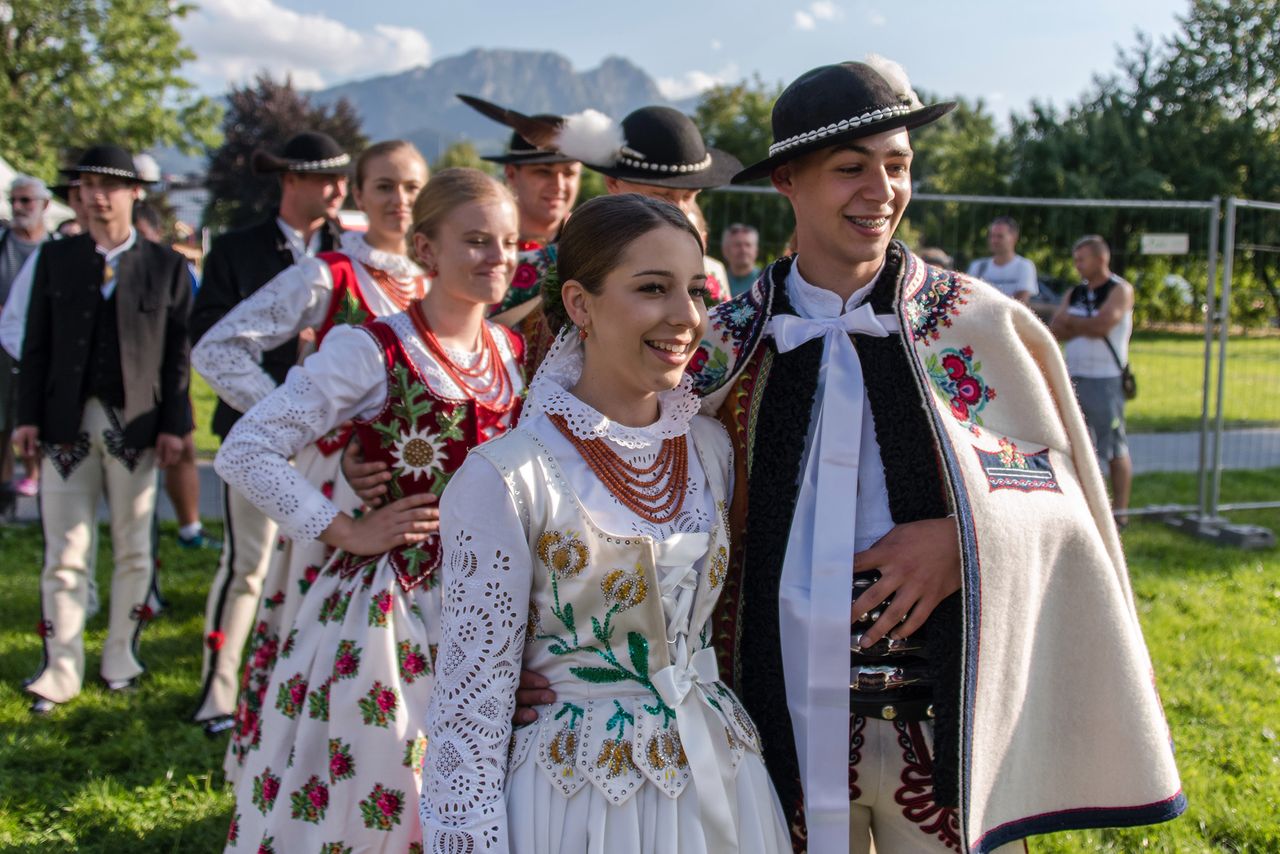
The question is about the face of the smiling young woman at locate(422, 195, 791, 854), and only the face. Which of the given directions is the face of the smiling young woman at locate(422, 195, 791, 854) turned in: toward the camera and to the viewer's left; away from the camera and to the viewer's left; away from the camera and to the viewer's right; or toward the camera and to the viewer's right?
toward the camera and to the viewer's right

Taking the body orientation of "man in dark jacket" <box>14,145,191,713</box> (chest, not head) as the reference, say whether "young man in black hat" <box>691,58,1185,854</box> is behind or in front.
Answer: in front

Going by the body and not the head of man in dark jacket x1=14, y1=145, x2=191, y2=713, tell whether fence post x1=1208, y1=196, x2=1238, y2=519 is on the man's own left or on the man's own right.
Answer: on the man's own left

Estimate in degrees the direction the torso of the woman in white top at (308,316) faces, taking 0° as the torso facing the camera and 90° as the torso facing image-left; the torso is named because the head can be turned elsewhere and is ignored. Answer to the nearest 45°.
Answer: approximately 315°

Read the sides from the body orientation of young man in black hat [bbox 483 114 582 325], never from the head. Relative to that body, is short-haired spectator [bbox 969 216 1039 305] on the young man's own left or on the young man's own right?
on the young man's own left

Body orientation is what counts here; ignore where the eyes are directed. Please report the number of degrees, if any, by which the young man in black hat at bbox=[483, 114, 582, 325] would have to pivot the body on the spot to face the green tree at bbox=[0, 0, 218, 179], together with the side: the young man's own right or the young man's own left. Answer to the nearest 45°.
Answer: approximately 180°

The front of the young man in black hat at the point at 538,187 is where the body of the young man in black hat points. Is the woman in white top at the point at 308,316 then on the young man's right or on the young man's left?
on the young man's right

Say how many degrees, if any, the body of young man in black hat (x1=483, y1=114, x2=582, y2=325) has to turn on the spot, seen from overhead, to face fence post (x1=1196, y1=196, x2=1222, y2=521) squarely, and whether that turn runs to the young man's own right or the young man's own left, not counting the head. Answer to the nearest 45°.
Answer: approximately 90° to the young man's own left

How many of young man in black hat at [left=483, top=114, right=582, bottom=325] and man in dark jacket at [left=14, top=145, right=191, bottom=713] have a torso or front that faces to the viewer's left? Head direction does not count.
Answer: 0

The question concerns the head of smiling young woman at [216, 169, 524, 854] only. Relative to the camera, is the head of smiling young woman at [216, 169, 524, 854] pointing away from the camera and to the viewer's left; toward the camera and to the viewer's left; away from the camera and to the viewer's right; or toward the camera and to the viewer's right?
toward the camera and to the viewer's right
